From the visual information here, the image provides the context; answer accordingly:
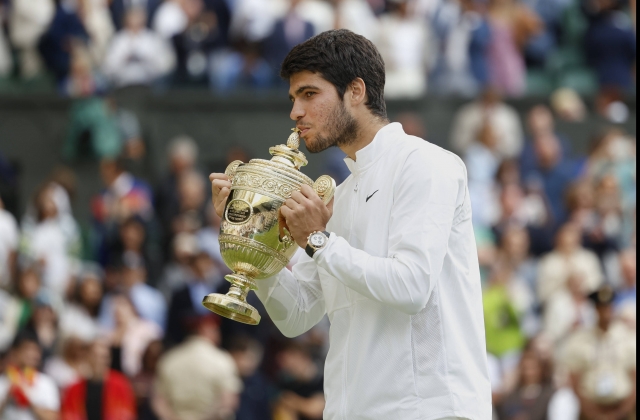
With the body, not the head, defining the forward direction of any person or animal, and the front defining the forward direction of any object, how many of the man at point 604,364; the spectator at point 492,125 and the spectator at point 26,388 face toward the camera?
3

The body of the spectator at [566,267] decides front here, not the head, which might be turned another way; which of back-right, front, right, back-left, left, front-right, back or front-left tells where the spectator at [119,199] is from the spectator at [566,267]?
right

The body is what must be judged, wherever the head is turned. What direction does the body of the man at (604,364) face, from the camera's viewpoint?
toward the camera

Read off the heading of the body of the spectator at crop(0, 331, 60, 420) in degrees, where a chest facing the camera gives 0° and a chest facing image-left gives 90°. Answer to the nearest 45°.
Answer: approximately 0°

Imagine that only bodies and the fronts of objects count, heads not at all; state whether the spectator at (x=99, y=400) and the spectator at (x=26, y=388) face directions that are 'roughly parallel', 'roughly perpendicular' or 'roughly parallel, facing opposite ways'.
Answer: roughly parallel

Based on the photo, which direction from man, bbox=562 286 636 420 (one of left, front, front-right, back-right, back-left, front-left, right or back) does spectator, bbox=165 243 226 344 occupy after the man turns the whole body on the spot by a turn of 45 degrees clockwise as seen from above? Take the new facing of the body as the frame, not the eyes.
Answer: front-right

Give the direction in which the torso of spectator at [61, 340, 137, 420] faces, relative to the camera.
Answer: toward the camera

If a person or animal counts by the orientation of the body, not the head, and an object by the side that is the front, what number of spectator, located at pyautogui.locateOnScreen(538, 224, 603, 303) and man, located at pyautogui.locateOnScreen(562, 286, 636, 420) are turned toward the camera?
2
